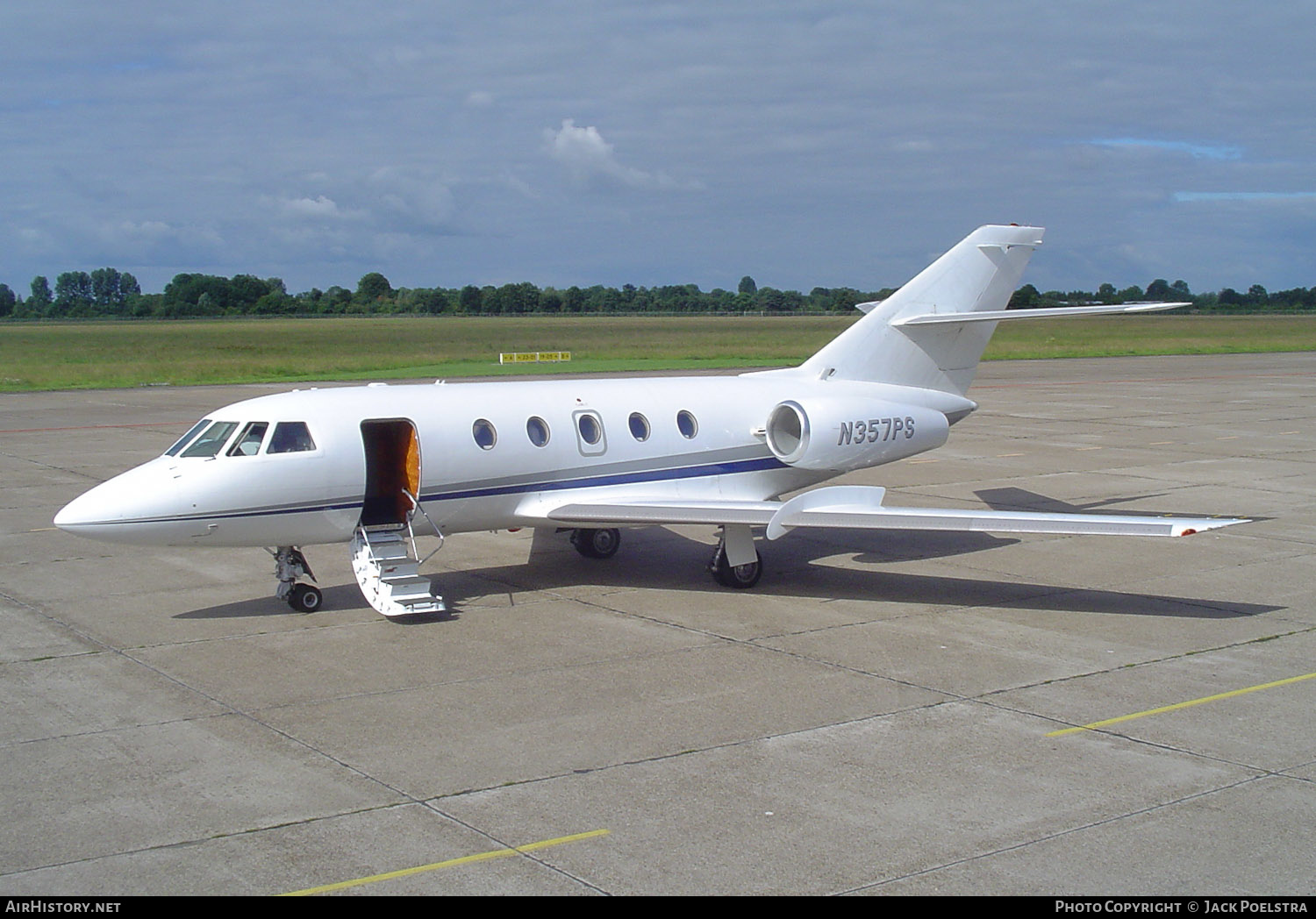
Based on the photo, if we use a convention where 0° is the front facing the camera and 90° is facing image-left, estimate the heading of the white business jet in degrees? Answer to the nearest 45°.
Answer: approximately 45°
